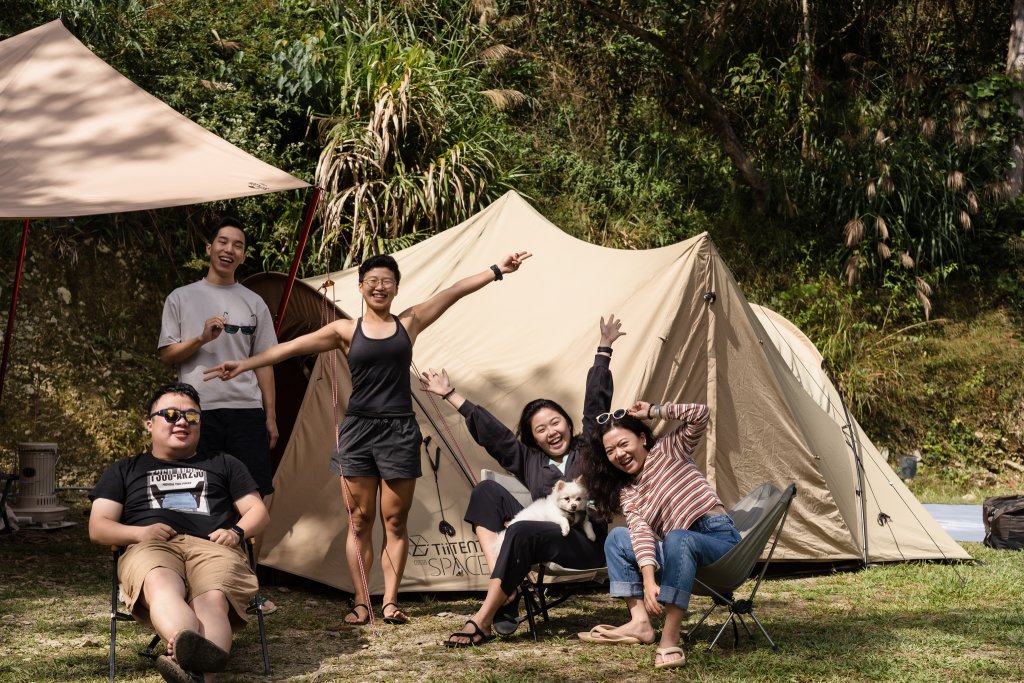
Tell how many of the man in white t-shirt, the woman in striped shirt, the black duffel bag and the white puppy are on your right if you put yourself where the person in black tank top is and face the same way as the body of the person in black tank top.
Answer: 1

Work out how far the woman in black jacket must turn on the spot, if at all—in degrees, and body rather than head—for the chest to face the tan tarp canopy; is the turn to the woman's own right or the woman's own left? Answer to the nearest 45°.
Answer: approximately 45° to the woman's own right

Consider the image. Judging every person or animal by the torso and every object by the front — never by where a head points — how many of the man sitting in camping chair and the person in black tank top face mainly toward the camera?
2

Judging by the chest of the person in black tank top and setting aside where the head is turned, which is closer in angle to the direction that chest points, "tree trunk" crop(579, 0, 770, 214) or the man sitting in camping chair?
the man sitting in camping chair

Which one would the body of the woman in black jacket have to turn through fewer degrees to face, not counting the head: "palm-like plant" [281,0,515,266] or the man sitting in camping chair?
the man sitting in camping chair

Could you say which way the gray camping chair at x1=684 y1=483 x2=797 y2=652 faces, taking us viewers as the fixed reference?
facing the viewer and to the left of the viewer
